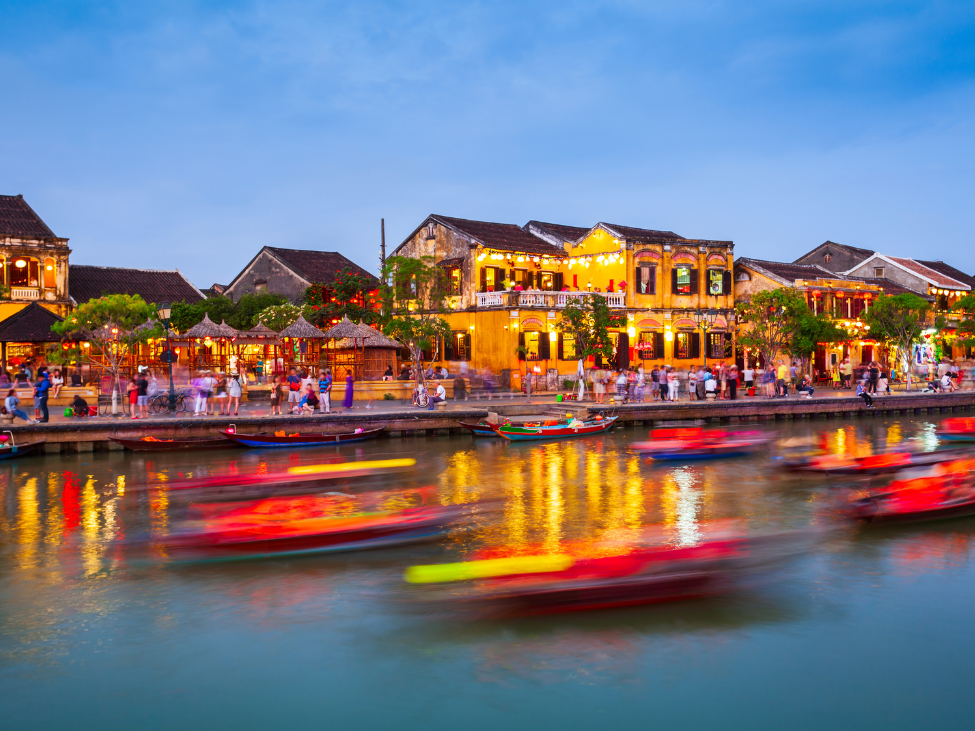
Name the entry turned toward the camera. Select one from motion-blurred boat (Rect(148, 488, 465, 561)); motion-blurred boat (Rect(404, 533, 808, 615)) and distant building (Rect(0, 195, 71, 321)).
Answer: the distant building

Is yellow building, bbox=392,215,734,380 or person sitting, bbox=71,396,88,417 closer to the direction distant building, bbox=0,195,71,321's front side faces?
the person sitting

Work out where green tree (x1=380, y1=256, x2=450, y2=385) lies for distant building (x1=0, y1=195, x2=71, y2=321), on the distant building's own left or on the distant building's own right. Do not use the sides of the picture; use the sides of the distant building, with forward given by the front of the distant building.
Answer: on the distant building's own left

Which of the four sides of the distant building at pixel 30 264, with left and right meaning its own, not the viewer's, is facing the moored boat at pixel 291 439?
front

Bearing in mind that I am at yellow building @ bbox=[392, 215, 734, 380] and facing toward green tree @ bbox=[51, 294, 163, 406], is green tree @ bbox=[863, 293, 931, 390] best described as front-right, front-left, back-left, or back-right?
back-left

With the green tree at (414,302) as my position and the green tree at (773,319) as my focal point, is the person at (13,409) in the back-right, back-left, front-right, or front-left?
back-right

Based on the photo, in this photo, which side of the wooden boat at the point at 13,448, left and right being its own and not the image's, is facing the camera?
right

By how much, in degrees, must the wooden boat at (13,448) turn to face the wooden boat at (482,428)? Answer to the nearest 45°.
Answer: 0° — it already faces it

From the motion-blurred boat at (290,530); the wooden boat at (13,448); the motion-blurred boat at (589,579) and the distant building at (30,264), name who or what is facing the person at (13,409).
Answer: the distant building
